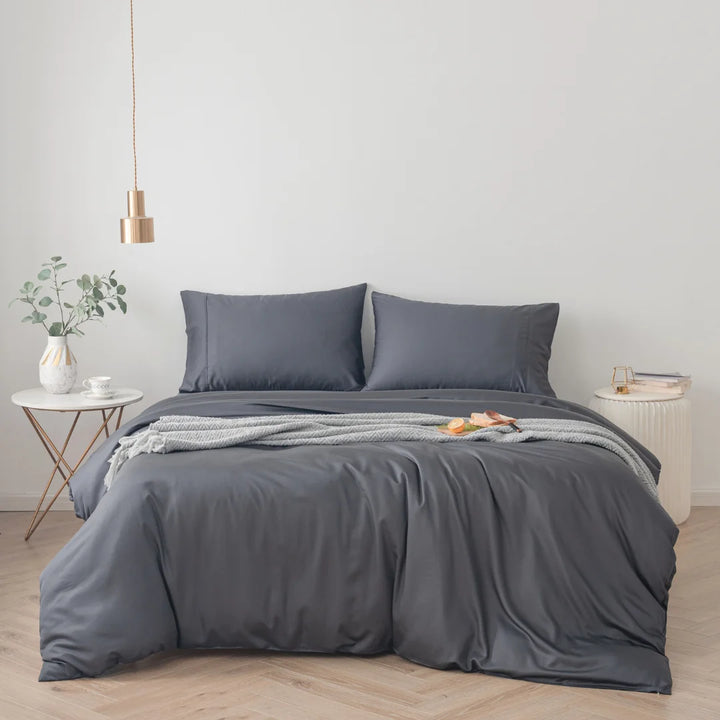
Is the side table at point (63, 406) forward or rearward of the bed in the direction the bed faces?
rearward

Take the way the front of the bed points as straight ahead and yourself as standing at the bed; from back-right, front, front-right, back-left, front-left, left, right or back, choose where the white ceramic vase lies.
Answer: back-right

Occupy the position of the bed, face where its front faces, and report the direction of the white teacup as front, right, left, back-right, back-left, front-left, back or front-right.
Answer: back-right

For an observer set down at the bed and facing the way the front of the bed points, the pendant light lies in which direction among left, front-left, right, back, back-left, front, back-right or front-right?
back-right

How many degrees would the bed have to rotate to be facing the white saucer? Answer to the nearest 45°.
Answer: approximately 135° to its right

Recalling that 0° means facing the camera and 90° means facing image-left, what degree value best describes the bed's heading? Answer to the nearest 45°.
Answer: approximately 0°

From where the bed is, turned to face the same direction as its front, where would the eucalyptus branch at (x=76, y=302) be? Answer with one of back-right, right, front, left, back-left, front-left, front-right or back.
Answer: back-right

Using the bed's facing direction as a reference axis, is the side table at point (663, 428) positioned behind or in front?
behind
